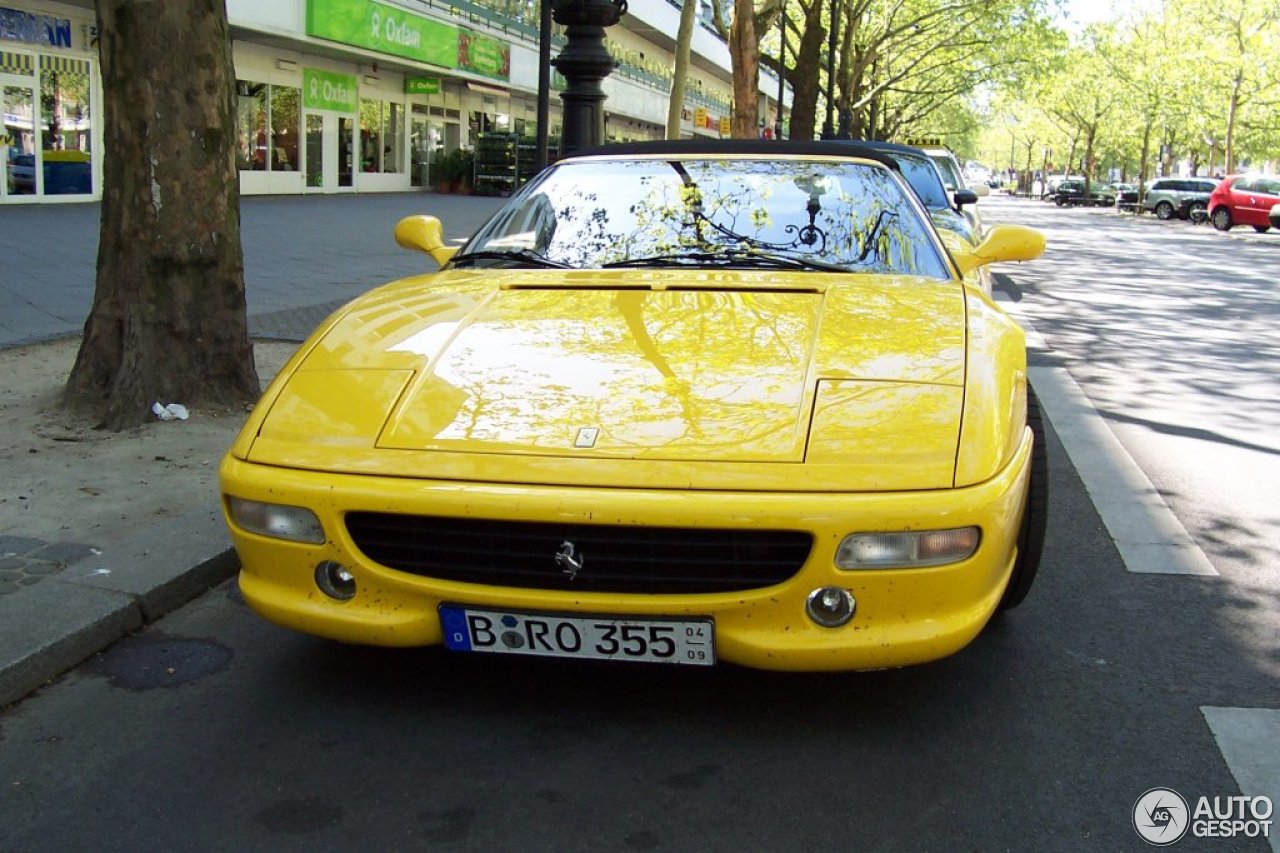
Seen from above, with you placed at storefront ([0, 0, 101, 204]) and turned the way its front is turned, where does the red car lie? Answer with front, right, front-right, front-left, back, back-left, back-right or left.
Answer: front-left

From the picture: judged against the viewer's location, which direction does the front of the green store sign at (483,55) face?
facing the viewer and to the right of the viewer

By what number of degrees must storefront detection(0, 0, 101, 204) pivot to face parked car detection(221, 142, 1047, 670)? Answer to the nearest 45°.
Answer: approximately 45° to its right

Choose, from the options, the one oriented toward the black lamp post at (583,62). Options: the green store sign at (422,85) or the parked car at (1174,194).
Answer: the green store sign

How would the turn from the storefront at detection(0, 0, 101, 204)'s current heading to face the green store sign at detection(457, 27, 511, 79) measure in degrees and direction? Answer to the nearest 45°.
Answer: approximately 90° to its left

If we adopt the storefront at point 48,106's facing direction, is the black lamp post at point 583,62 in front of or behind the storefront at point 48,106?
in front

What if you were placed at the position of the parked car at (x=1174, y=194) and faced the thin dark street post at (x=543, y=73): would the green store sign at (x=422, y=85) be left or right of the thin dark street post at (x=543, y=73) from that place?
right

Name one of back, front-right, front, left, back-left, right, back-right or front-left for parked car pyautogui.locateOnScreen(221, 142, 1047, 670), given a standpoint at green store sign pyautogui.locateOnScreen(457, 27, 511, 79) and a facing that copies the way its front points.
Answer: front-right

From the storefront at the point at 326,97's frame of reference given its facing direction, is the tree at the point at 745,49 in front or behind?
in front

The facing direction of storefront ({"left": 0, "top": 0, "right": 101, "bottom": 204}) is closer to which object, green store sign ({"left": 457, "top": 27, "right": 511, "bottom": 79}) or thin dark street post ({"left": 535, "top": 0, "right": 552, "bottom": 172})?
the thin dark street post

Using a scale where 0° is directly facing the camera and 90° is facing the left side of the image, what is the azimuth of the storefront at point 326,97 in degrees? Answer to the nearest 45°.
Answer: approximately 315°

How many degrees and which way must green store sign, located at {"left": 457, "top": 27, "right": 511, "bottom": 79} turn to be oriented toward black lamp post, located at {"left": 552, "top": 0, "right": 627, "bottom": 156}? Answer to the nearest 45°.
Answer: approximately 45° to its right

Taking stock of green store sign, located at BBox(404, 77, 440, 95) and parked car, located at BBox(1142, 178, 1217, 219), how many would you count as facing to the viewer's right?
1
